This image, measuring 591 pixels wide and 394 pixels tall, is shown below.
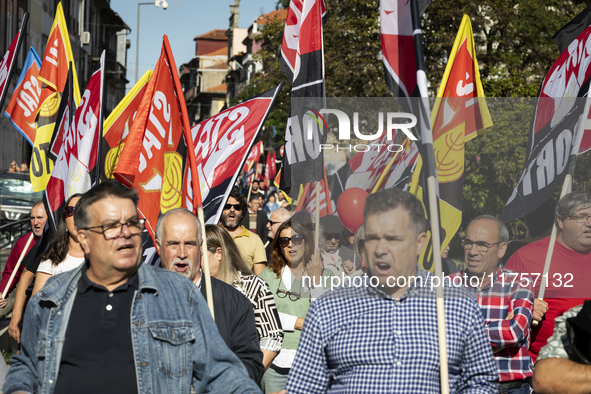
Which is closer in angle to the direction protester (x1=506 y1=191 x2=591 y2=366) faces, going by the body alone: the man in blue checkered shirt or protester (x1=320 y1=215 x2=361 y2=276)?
the man in blue checkered shirt

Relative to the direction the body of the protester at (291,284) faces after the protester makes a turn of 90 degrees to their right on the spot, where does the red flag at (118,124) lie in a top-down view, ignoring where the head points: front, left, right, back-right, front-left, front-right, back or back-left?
front-right

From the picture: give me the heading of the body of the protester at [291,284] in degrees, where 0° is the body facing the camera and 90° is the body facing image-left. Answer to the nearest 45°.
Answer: approximately 0°

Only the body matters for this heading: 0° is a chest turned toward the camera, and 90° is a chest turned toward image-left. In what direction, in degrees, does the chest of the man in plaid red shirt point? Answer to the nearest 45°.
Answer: approximately 45°

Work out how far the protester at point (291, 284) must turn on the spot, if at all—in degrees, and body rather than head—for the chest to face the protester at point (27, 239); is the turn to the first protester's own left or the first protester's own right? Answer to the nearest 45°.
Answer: approximately 135° to the first protester's own right
